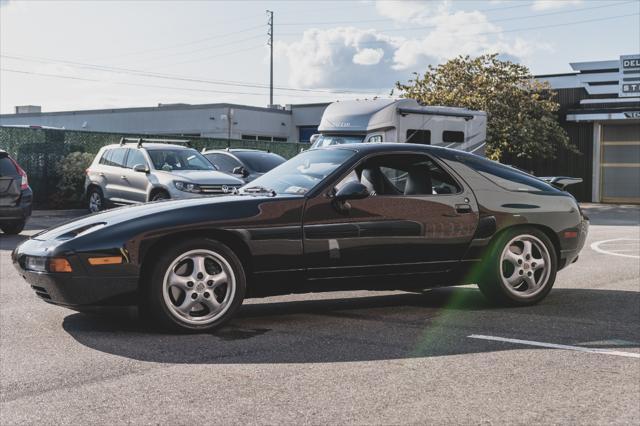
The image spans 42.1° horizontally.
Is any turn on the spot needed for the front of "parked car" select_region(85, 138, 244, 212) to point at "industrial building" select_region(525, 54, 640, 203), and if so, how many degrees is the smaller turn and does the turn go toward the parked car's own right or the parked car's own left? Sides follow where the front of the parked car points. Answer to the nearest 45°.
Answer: approximately 90° to the parked car's own left

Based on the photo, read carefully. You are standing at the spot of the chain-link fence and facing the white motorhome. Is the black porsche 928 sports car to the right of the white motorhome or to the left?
right

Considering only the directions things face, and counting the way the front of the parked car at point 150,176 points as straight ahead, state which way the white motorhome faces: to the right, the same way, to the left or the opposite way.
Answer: to the right

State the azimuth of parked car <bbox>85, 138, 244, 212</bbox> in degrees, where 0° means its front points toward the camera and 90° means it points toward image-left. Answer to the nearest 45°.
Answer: approximately 315°

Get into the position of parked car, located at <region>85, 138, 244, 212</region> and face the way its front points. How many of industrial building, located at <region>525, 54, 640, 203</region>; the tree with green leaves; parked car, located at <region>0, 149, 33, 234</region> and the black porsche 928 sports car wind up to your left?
2

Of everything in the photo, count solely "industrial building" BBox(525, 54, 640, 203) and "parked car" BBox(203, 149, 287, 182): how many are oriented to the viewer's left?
0

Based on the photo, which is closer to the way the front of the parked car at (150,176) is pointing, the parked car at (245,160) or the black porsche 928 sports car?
the black porsche 928 sports car

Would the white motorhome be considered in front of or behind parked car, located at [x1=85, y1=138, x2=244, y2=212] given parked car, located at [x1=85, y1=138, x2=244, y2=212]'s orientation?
in front

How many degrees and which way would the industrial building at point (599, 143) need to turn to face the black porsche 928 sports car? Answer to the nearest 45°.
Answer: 0° — it already faces it

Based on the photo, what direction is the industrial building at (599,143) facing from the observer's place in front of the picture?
facing the viewer

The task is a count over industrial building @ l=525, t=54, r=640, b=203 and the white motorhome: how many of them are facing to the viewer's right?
0

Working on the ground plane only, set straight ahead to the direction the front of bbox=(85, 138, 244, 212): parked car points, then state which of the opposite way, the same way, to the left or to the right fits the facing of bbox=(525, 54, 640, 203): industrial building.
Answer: to the right

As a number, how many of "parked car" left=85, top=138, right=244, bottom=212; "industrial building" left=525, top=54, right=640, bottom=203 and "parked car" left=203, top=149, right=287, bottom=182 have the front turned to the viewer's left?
0

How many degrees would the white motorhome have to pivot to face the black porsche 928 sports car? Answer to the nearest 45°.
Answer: approximately 45° to its left

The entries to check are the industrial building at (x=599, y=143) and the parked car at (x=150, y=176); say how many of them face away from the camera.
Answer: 0

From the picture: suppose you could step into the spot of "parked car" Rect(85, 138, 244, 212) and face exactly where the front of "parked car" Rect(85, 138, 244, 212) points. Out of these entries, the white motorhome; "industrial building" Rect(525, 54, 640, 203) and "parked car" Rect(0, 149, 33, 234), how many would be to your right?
1

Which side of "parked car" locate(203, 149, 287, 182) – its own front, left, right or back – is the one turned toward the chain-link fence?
back
